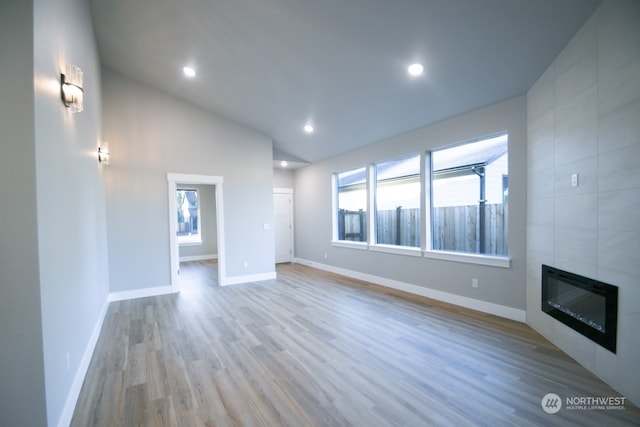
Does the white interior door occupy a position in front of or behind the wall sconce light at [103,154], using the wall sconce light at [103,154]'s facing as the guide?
in front

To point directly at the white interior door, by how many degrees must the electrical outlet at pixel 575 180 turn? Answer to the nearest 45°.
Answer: approximately 45° to its right

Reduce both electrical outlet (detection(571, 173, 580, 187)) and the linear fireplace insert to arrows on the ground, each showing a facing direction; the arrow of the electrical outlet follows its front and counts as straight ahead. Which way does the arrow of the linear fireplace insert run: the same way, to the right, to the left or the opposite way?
the same way

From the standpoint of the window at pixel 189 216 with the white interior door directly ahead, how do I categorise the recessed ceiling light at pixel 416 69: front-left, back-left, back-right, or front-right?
front-right

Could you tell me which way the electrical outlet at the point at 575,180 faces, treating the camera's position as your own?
facing the viewer and to the left of the viewer

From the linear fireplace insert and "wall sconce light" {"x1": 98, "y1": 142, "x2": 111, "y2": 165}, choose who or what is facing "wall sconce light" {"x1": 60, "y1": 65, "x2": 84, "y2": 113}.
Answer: the linear fireplace insert

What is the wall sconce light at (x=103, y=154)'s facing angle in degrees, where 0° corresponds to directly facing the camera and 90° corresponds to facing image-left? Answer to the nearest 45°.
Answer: approximately 270°

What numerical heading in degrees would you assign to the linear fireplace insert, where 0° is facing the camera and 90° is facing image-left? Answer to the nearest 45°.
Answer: approximately 45°

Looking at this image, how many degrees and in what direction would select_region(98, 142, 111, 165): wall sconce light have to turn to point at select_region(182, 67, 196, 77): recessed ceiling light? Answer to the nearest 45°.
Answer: approximately 45° to its right
